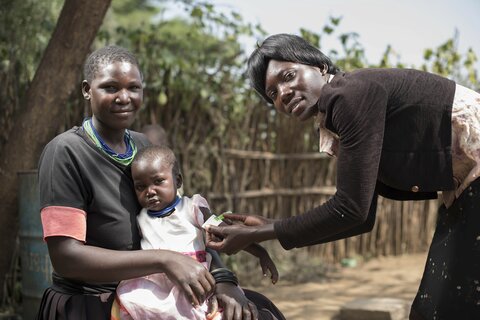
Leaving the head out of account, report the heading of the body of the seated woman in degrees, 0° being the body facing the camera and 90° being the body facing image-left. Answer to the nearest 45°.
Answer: approximately 315°

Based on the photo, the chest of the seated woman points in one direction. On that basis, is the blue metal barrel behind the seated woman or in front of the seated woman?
behind

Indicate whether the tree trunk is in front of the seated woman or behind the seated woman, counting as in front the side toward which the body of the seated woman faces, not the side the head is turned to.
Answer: behind
